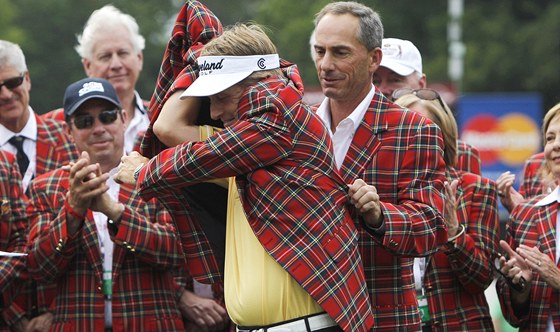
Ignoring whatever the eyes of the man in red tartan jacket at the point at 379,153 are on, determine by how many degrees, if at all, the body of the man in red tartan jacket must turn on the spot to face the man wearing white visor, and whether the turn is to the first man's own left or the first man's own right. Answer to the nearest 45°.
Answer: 0° — they already face them

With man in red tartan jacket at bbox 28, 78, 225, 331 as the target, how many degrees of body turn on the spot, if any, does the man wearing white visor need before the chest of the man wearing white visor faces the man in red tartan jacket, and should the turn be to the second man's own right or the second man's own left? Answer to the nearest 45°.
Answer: approximately 45° to the second man's own right

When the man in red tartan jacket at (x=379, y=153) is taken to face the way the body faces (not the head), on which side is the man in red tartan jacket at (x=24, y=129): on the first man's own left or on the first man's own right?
on the first man's own right

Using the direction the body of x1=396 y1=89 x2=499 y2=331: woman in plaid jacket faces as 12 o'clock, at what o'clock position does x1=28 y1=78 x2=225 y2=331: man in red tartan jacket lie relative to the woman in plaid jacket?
The man in red tartan jacket is roughly at 1 o'clock from the woman in plaid jacket.

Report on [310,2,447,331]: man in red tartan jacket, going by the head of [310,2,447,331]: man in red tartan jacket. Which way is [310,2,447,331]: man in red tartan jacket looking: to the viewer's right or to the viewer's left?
to the viewer's left
